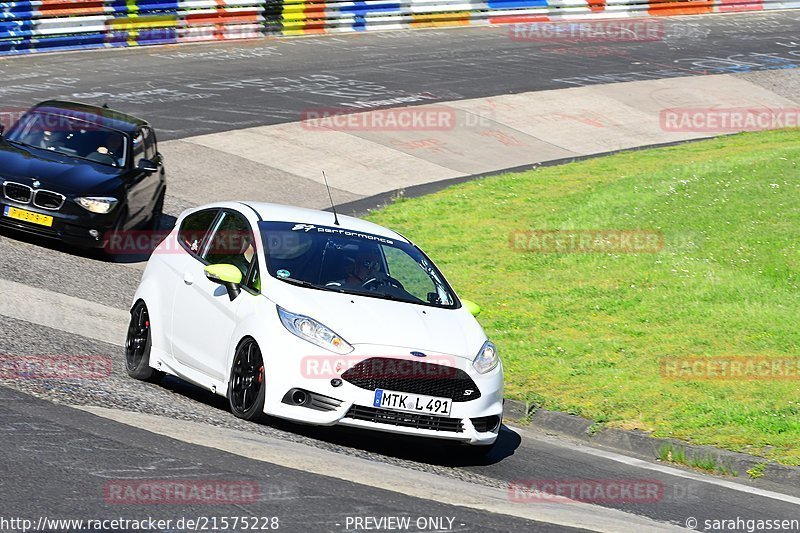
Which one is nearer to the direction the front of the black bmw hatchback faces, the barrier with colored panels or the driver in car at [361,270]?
the driver in car

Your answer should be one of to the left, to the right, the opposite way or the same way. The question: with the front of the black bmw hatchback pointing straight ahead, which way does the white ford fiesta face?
to the left

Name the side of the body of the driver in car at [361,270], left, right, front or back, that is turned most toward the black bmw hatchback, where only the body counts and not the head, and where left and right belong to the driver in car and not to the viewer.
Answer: back

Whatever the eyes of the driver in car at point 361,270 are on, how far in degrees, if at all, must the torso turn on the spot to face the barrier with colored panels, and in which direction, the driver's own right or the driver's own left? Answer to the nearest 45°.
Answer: approximately 135° to the driver's own left

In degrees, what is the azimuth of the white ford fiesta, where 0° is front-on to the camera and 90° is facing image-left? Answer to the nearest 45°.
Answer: approximately 315°

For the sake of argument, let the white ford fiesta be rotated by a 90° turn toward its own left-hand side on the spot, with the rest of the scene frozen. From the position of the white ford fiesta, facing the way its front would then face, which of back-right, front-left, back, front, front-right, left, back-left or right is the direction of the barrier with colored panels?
front-left

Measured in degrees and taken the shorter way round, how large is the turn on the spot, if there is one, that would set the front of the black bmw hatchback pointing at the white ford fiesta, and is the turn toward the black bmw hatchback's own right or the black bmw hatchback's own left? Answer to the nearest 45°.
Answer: approximately 45° to the black bmw hatchback's own left

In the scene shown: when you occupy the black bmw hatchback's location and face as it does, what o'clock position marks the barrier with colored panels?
The barrier with colored panels is roughly at 5 o'clock from the black bmw hatchback.
